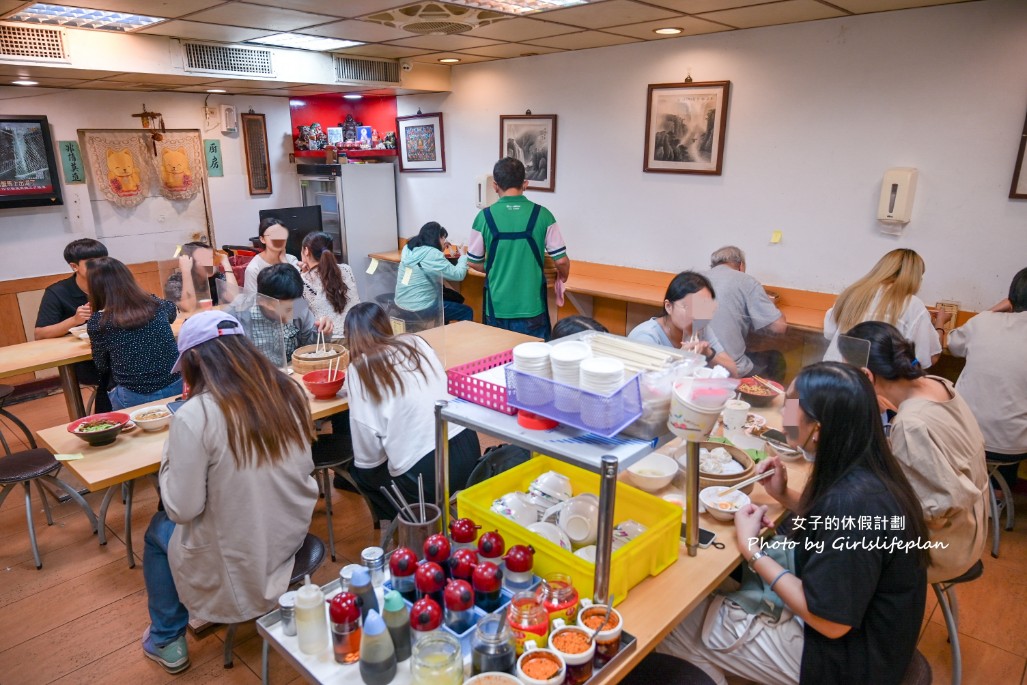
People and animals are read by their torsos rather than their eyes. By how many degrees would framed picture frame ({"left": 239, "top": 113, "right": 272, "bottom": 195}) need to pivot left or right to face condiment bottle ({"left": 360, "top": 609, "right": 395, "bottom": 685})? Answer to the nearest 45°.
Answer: approximately 45° to its right

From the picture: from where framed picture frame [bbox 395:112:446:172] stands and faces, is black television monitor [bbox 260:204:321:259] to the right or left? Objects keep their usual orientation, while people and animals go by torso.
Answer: on its right

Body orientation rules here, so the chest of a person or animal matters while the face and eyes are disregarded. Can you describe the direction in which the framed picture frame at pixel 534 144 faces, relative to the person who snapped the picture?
facing the viewer and to the left of the viewer

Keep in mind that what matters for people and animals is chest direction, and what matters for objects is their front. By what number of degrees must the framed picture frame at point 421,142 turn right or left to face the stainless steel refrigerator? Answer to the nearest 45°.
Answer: approximately 90° to its right

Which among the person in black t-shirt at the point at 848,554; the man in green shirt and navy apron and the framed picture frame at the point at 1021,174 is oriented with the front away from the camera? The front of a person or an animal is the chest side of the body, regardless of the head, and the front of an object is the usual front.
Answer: the man in green shirt and navy apron

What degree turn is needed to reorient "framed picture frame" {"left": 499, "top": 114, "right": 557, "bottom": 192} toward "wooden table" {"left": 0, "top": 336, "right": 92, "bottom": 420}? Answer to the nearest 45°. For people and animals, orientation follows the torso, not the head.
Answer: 0° — it already faces it

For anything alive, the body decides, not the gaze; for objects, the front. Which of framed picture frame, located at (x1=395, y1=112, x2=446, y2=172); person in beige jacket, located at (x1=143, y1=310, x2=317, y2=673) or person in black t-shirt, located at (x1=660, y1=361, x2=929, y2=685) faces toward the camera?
the framed picture frame

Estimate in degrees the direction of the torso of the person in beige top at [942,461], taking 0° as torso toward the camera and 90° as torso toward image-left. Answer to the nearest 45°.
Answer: approximately 135°

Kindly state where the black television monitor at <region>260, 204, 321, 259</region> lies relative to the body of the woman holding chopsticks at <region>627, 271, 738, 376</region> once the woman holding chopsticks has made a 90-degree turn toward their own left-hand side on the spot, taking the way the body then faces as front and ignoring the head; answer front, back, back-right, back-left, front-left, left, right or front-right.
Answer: left

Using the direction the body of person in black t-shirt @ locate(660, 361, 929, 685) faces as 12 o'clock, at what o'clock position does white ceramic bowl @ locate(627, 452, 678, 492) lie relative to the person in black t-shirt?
The white ceramic bowl is roughly at 1 o'clock from the person in black t-shirt.

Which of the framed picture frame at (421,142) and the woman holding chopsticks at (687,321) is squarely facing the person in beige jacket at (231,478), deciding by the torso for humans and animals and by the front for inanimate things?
the framed picture frame

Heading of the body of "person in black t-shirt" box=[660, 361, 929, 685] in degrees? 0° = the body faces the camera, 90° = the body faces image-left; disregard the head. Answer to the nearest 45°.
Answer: approximately 90°

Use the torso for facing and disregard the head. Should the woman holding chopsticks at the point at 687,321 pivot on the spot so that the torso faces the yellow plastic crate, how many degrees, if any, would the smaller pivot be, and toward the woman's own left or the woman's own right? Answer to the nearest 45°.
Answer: approximately 45° to the woman's own right

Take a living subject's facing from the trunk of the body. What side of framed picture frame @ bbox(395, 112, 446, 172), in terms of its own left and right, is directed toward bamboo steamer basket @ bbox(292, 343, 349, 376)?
front

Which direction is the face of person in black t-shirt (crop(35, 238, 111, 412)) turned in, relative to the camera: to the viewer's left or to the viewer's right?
to the viewer's right

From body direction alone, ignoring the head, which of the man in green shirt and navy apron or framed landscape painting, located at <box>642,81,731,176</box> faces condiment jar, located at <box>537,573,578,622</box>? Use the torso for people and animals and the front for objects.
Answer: the framed landscape painting

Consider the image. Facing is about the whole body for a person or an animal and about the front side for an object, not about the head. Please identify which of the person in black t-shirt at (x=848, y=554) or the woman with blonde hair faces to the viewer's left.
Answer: the person in black t-shirt

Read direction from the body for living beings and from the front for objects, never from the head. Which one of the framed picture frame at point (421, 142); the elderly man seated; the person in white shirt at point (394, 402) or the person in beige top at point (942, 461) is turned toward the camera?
the framed picture frame

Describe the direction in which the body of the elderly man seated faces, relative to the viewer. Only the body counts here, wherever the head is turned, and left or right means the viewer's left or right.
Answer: facing away from the viewer and to the right of the viewer
